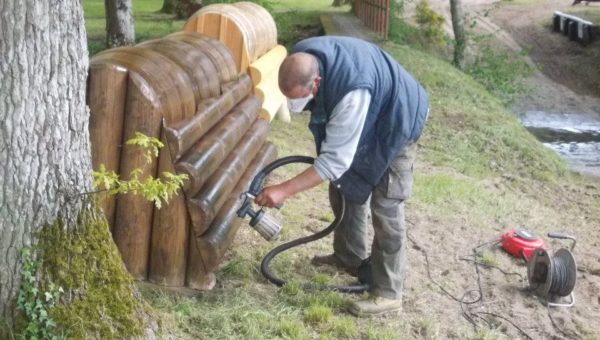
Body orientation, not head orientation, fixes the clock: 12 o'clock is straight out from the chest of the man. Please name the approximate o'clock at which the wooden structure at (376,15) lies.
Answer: The wooden structure is roughly at 3 o'clock from the man.

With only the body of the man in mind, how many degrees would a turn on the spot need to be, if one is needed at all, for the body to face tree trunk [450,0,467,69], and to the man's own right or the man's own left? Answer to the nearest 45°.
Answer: approximately 90° to the man's own right

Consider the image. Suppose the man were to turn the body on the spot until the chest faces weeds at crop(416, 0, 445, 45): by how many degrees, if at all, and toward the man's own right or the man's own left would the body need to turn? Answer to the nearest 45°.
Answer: approximately 90° to the man's own right

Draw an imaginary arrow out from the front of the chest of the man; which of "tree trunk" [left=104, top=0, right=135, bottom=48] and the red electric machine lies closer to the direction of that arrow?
the tree trunk

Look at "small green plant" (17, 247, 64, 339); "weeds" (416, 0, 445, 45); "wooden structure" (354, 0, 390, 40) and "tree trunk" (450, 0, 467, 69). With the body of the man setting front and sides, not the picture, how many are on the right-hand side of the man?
3

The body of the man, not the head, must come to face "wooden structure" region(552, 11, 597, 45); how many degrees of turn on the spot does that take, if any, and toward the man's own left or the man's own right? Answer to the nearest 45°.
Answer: approximately 90° to the man's own right

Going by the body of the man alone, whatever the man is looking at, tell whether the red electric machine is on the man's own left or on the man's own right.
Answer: on the man's own right

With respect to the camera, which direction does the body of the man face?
to the viewer's left

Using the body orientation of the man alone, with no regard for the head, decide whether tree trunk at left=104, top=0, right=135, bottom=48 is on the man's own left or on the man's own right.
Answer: on the man's own right

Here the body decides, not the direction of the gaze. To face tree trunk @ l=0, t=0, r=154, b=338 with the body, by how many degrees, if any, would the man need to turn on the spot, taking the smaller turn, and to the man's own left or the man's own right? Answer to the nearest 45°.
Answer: approximately 45° to the man's own left

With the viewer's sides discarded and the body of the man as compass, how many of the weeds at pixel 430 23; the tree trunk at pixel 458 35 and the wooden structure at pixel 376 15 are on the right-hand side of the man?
3
